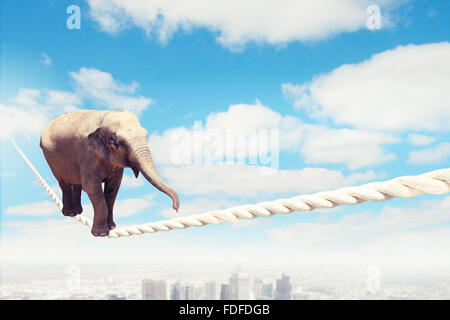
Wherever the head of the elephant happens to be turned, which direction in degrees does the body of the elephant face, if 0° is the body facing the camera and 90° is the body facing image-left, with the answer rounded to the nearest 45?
approximately 315°
